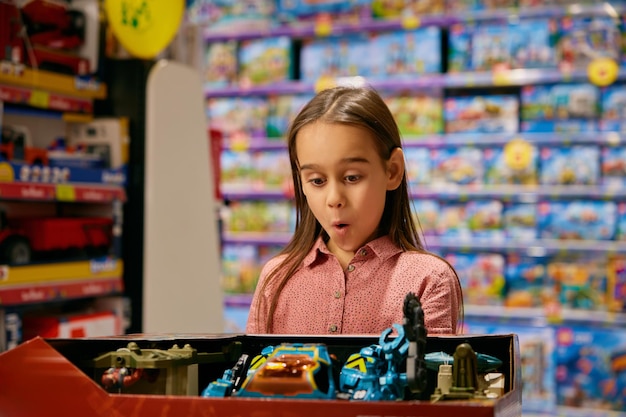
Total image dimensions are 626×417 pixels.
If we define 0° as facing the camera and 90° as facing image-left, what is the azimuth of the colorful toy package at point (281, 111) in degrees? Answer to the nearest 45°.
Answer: approximately 0°

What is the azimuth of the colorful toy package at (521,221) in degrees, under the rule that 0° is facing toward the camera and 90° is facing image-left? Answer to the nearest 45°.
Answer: approximately 0°

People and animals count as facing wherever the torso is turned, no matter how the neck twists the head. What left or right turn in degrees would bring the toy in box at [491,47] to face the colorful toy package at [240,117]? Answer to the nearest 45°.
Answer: approximately 90° to its right

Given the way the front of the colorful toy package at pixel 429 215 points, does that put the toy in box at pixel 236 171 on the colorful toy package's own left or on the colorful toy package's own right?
on the colorful toy package's own right
